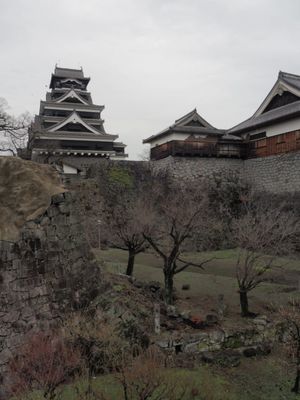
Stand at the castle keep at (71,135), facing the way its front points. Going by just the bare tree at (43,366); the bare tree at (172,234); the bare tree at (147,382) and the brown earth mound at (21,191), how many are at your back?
0

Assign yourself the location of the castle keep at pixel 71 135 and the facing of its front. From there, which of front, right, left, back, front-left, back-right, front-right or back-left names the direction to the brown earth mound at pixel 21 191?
front

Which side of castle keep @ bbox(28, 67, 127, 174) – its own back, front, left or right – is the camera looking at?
front

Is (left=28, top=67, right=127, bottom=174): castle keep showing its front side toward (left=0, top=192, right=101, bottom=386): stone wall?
yes

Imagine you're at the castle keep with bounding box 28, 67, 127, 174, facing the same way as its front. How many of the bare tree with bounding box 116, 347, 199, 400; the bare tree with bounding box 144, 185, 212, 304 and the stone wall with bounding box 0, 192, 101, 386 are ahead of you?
3

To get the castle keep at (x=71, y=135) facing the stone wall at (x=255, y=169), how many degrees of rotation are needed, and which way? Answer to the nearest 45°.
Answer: approximately 45° to its left

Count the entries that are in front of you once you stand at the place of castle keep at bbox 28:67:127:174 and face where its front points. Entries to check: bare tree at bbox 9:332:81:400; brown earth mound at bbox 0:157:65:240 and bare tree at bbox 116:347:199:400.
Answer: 3

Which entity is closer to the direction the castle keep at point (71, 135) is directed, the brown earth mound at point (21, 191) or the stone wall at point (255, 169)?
the brown earth mound

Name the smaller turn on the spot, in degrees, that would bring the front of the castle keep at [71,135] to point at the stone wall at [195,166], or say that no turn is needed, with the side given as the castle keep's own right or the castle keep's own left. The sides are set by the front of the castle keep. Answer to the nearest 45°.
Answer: approximately 45° to the castle keep's own left

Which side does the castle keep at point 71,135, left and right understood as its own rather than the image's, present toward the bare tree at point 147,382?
front

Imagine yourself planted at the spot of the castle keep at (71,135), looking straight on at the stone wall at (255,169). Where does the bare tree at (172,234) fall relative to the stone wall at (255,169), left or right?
right

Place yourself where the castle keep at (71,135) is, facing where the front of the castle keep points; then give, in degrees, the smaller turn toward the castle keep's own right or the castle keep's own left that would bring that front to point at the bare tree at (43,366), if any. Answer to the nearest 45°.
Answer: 0° — it already faces it

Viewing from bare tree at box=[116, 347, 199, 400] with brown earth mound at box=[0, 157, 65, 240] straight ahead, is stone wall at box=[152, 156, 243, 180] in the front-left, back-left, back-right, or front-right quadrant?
front-right

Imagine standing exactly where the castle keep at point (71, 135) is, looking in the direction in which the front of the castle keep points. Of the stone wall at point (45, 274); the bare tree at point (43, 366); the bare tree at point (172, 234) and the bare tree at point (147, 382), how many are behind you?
0

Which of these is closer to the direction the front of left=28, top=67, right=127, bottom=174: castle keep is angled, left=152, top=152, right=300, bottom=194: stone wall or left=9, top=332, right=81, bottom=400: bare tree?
the bare tree

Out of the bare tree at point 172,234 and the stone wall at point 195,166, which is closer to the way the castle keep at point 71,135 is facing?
the bare tree
